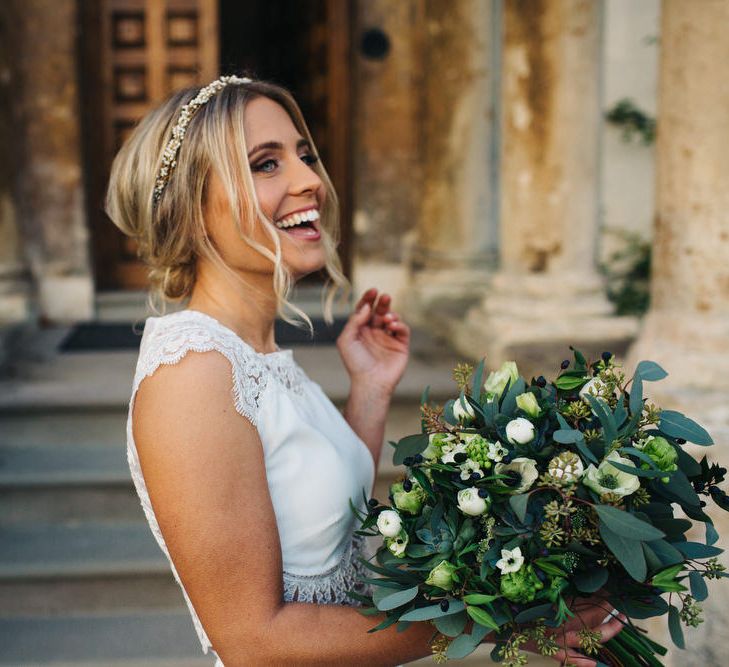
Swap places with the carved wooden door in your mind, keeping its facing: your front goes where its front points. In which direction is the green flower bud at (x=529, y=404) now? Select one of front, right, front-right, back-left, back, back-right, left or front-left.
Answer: front

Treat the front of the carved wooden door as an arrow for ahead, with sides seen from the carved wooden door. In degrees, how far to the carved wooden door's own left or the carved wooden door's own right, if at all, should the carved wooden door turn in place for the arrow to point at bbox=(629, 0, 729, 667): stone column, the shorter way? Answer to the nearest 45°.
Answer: approximately 45° to the carved wooden door's own left

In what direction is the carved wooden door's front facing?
toward the camera

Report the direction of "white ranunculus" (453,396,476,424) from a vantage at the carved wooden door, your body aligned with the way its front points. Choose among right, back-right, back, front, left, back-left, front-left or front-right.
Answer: front

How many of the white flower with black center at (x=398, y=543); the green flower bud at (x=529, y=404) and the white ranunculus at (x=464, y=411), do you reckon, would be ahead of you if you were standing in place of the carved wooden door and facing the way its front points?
3

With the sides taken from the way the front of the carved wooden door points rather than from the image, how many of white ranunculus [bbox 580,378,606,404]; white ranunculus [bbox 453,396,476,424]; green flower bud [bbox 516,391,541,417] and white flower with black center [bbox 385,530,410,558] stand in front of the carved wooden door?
4

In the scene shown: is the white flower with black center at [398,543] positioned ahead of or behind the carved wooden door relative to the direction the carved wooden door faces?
ahead

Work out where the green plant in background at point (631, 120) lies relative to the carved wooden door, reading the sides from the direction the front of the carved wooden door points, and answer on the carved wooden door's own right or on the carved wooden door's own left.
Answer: on the carved wooden door's own left

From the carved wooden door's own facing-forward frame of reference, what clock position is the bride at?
The bride is roughly at 12 o'clock from the carved wooden door.
